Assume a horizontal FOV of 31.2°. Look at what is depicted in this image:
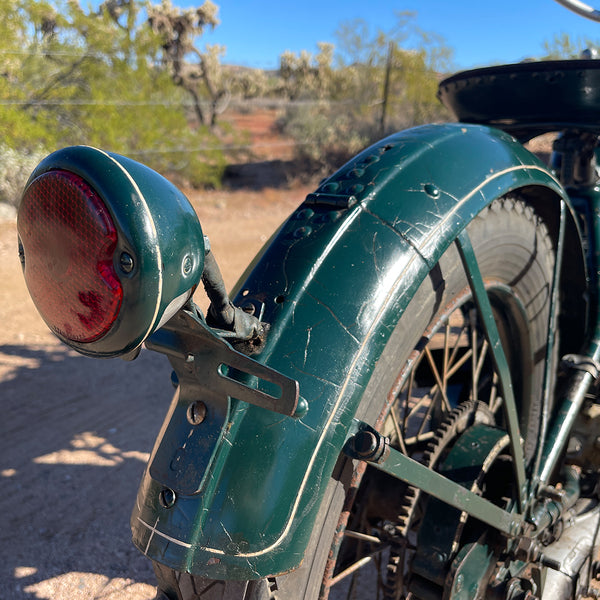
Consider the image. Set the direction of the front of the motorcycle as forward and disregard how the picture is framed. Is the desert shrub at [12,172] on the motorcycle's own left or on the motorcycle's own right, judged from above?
on the motorcycle's own left

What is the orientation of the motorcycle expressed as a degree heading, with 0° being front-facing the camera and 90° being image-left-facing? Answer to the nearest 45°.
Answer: approximately 225°
